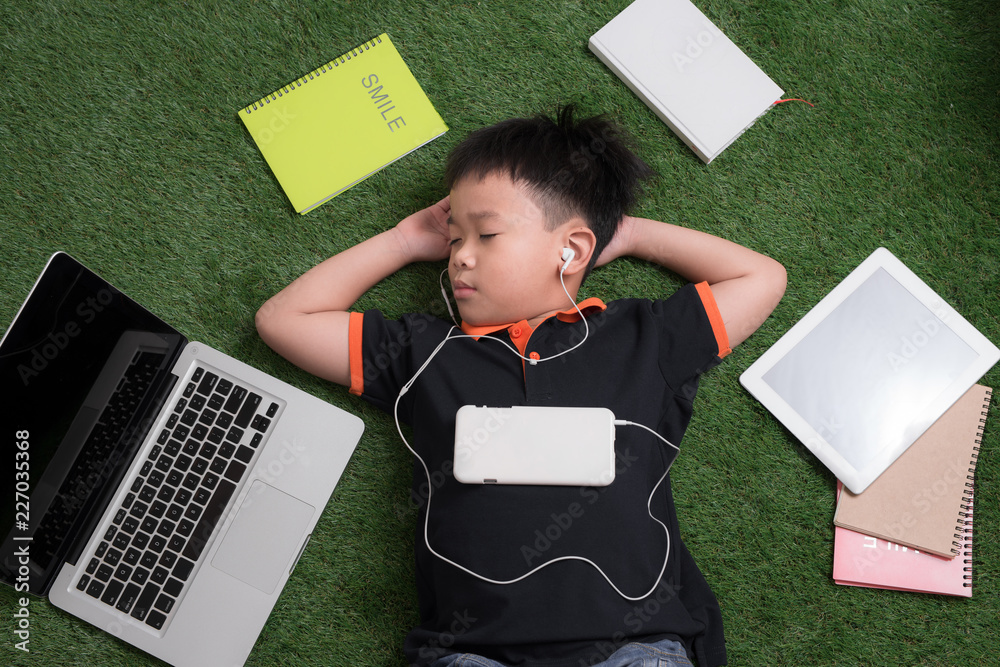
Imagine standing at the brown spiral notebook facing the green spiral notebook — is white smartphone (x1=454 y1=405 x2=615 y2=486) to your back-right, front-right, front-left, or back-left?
front-left

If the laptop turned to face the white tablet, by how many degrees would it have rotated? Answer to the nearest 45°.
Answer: approximately 45° to its left

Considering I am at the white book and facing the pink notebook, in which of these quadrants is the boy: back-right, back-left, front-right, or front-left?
front-right

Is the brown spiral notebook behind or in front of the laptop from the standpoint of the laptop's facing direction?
in front

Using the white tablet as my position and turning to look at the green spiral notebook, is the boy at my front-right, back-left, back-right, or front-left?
front-left

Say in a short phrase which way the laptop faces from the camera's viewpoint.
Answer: facing the viewer and to the right of the viewer

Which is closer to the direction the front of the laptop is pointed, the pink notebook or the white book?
the pink notebook

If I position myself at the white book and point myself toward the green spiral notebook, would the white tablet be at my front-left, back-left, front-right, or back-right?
back-left

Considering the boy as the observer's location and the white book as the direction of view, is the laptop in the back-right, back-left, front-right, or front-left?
back-left
